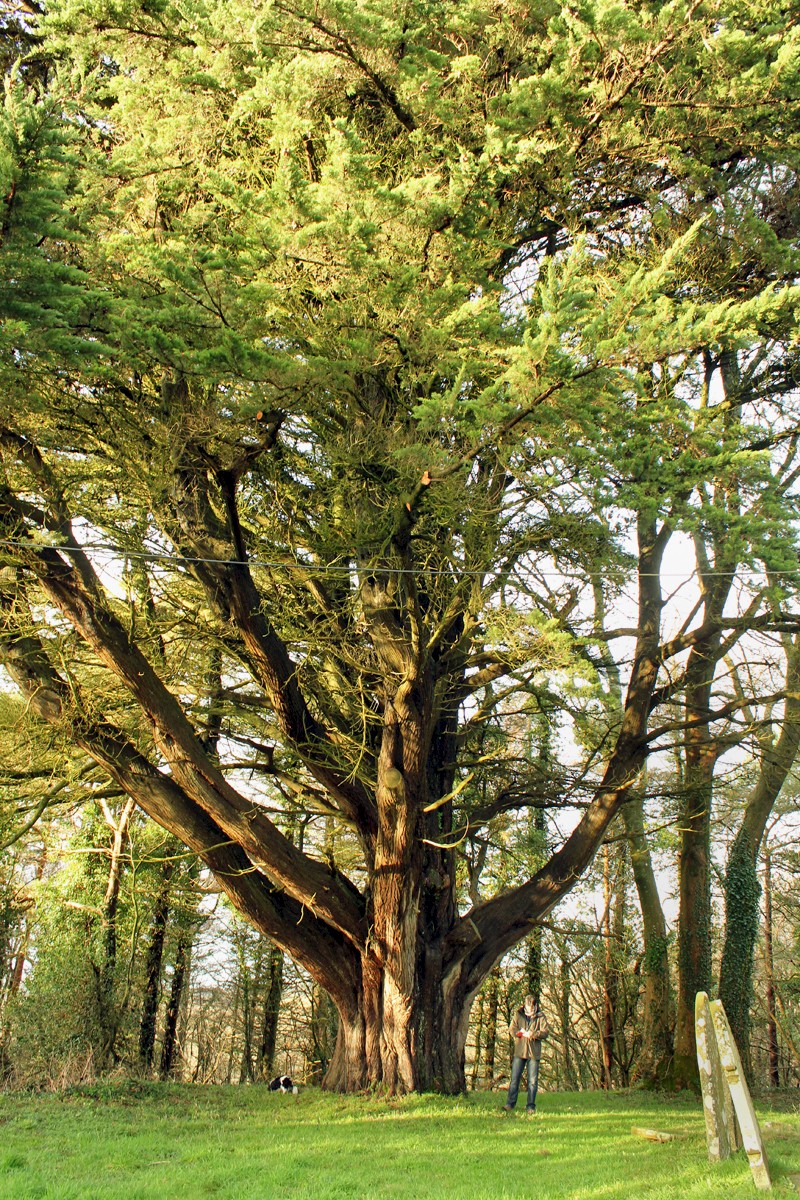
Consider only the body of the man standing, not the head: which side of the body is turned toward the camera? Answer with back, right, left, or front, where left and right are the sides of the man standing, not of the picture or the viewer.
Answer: front

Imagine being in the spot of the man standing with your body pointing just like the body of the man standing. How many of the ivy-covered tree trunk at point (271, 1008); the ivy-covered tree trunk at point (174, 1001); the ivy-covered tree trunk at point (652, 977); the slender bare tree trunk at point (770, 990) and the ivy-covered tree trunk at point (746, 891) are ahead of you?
0

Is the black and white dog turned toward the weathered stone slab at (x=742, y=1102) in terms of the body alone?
no

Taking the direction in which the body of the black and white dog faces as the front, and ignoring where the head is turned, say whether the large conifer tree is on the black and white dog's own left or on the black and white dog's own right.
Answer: on the black and white dog's own right

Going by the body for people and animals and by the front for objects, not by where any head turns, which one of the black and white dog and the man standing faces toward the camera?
the man standing

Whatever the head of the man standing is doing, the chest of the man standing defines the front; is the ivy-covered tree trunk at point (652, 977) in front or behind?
behind

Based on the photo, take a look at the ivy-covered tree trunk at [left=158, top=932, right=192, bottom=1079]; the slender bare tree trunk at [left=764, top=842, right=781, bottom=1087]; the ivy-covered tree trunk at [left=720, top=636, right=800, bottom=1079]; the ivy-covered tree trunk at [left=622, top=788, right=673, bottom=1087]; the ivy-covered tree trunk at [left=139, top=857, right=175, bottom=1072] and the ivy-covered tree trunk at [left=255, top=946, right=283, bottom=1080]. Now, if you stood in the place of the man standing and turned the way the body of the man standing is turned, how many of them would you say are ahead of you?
0
